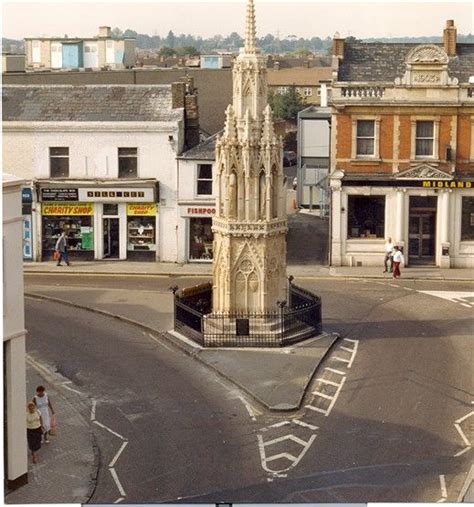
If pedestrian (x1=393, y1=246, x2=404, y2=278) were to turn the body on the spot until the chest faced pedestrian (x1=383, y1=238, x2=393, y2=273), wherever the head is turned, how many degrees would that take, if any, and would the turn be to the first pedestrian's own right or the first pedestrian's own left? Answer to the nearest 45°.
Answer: approximately 90° to the first pedestrian's own right

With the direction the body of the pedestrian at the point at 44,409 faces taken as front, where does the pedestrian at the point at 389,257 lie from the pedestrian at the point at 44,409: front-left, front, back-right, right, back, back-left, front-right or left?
back-left

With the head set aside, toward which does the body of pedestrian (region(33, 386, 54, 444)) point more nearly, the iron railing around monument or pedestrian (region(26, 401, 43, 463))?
the pedestrian
